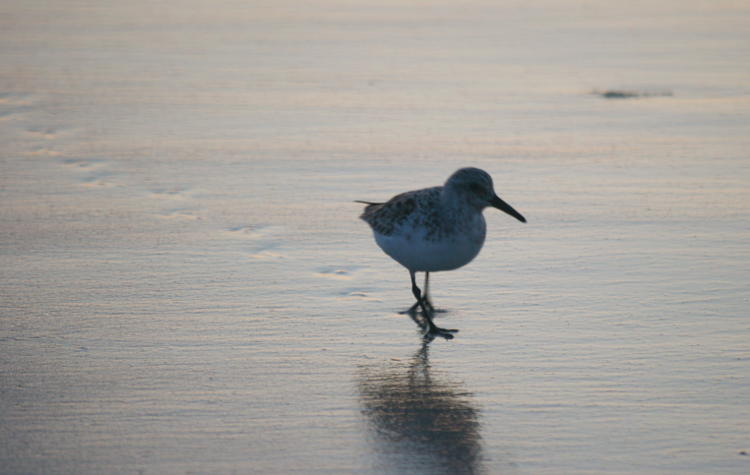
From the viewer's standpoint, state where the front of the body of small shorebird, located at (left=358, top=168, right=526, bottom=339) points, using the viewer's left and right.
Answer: facing to the right of the viewer
